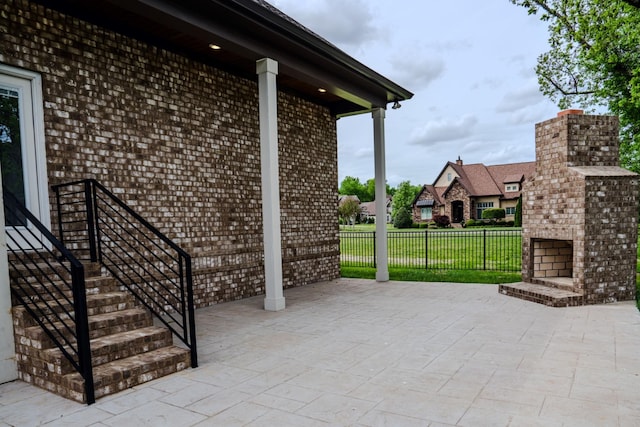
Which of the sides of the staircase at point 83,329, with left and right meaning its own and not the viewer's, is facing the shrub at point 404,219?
left

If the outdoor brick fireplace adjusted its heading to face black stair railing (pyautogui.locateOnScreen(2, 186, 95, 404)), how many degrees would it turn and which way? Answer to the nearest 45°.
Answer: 0° — it already faces it

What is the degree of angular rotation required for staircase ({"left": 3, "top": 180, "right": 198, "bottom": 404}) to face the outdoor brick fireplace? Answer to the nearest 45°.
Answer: approximately 45° to its left

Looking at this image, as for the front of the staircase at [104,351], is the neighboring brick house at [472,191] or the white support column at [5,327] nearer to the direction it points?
the neighboring brick house

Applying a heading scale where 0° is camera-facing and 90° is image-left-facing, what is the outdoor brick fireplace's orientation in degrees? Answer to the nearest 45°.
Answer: approximately 45°

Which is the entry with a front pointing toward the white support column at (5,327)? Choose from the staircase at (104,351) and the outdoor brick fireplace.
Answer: the outdoor brick fireplace

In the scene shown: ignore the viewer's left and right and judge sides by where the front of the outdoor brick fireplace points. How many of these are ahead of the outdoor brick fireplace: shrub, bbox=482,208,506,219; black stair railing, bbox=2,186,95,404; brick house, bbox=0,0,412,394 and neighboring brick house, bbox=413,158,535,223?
2

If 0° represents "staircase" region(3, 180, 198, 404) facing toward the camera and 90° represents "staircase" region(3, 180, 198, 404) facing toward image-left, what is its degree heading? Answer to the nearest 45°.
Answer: approximately 315°

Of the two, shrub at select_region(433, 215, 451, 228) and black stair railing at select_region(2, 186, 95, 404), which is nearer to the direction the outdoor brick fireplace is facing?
the black stair railing

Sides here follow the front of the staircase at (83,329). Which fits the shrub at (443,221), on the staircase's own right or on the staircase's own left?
on the staircase's own left

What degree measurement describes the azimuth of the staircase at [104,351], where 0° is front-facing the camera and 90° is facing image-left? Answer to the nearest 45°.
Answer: approximately 315°
